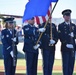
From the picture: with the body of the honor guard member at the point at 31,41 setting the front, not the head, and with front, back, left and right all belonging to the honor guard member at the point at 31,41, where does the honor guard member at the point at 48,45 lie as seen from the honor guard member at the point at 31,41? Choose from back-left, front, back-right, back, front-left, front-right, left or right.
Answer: front-left

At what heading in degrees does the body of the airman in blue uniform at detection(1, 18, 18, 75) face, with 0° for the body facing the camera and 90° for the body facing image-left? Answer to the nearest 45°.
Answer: approximately 315°

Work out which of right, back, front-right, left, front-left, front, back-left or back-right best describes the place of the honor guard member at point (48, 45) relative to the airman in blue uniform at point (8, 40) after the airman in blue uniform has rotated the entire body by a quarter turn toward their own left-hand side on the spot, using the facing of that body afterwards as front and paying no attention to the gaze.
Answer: front-right

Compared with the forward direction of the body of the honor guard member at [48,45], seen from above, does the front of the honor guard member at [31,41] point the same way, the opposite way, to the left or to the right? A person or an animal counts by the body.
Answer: the same way

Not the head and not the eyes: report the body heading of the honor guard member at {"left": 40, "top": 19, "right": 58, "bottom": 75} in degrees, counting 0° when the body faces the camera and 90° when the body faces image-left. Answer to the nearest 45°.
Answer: approximately 315°

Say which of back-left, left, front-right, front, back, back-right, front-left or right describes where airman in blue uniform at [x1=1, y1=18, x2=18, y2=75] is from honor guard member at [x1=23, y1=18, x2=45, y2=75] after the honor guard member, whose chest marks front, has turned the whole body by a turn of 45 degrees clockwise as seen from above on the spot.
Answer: right

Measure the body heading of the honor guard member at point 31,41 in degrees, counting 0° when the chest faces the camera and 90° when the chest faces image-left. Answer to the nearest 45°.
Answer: approximately 315°

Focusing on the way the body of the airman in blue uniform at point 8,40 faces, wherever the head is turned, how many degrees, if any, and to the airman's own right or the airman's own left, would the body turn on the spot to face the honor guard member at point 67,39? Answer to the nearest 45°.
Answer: approximately 45° to the airman's own left

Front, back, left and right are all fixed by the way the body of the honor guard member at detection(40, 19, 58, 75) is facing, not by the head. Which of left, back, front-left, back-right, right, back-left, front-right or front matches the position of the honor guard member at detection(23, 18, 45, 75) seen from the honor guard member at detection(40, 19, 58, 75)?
back-right

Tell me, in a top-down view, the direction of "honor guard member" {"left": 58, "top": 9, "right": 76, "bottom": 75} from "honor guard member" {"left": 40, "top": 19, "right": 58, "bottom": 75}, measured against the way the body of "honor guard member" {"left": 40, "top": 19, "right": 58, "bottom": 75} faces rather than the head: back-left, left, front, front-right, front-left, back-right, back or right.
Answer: front-left
